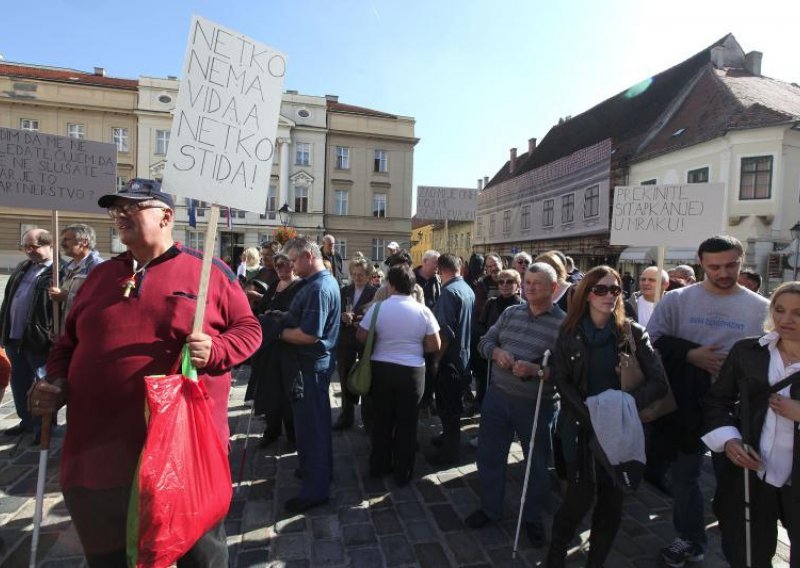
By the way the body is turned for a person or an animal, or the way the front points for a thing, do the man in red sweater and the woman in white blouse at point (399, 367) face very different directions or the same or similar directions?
very different directions

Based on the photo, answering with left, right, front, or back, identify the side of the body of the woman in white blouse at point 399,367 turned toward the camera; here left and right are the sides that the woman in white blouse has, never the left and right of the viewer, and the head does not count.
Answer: back

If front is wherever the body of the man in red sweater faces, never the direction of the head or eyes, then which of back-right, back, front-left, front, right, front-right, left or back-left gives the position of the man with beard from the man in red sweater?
back-left

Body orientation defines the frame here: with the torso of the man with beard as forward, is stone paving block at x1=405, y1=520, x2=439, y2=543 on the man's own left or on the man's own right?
on the man's own right

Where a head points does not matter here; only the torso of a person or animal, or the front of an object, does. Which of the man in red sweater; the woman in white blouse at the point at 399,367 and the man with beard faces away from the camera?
the woman in white blouse

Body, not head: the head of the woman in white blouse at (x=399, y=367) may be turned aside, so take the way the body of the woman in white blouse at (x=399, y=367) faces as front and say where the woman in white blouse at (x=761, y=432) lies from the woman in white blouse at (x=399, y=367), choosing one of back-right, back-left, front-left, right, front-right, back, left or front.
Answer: back-right

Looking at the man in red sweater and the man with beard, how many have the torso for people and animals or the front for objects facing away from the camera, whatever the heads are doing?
0

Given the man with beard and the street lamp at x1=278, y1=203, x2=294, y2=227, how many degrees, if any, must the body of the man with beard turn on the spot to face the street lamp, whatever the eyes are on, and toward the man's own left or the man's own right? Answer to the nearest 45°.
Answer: approximately 135° to the man's own right

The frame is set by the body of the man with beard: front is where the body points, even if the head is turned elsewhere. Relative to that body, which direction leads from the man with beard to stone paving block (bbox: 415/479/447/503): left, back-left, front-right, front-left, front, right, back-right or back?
right

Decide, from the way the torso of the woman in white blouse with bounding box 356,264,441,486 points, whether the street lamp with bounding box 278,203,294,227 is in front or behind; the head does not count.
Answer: in front
